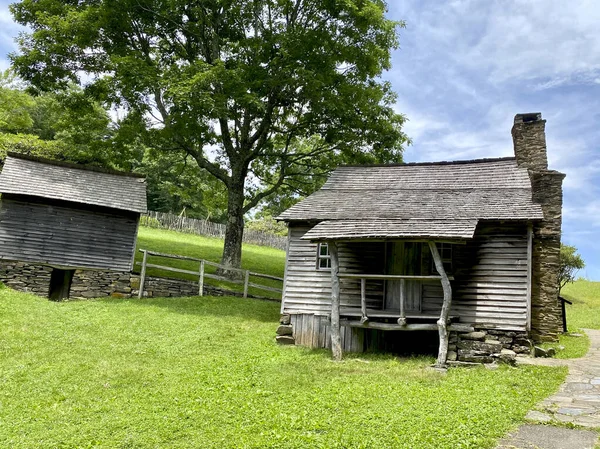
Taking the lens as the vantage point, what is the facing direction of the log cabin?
facing the viewer

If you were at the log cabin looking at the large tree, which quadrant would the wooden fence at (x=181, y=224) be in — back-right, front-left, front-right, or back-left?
front-right

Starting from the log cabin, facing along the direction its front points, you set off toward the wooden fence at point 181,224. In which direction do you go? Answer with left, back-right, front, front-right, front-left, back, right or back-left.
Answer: back-right

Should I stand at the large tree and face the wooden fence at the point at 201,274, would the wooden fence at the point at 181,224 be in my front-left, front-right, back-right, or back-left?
back-right

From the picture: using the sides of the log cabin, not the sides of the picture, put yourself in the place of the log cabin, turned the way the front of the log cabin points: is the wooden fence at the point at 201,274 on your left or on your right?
on your right

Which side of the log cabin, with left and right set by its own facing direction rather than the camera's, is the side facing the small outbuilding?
right
